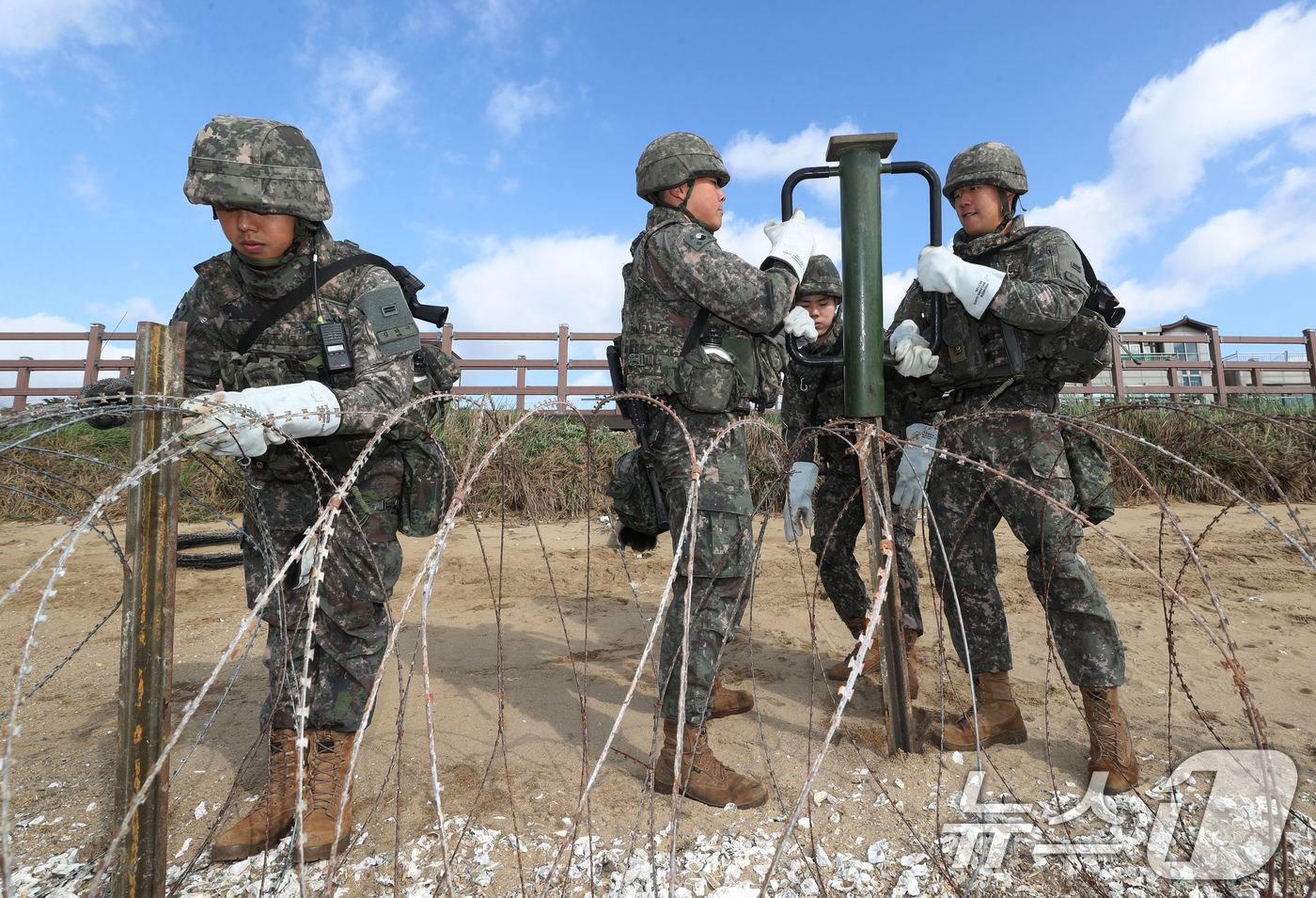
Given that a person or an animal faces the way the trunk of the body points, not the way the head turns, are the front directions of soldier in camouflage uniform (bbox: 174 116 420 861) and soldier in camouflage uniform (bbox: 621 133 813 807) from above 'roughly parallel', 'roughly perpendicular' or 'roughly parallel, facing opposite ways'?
roughly perpendicular

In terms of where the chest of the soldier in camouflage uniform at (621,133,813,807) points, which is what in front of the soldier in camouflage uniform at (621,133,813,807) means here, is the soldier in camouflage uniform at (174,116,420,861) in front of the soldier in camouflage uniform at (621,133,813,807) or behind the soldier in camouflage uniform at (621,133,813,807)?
behind

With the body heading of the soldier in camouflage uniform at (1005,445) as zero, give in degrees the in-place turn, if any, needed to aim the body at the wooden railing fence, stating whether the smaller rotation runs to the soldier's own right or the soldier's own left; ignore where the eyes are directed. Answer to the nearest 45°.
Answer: approximately 90° to the soldier's own right

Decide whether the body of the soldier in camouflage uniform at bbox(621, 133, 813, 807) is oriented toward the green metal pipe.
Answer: yes

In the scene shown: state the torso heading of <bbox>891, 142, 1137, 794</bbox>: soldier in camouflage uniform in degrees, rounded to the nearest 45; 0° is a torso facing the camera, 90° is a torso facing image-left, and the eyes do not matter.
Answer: approximately 45°

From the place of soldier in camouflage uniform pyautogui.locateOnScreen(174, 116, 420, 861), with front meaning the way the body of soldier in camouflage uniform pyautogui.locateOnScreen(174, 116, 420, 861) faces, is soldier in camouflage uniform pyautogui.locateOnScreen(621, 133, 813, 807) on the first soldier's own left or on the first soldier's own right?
on the first soldier's own left

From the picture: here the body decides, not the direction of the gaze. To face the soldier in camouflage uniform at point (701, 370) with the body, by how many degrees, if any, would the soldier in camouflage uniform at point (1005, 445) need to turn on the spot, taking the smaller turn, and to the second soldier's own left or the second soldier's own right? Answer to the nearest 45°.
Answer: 0° — they already face them

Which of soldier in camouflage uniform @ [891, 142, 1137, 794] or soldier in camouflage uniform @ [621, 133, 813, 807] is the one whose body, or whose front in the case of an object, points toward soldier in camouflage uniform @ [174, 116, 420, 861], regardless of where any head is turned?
soldier in camouflage uniform @ [891, 142, 1137, 794]

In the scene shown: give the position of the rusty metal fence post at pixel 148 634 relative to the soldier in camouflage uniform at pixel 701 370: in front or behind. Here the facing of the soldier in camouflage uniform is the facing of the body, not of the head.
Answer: behind

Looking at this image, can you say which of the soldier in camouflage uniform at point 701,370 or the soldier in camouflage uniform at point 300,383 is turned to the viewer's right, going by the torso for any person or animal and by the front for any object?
the soldier in camouflage uniform at point 701,370

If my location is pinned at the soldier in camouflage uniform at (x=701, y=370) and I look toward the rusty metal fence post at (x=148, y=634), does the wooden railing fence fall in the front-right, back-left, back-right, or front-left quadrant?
back-right

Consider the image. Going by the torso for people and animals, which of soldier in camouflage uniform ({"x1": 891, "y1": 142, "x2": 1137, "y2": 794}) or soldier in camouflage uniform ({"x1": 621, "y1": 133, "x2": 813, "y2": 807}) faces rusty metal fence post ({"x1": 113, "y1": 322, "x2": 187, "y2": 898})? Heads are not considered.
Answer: soldier in camouflage uniform ({"x1": 891, "y1": 142, "x2": 1137, "y2": 794})

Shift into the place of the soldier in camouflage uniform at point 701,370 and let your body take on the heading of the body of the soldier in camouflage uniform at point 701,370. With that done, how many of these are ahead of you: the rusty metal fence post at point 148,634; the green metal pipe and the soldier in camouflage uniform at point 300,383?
1

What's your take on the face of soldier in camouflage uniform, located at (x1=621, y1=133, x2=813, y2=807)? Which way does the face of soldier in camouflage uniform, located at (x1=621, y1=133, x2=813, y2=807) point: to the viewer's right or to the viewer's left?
to the viewer's right

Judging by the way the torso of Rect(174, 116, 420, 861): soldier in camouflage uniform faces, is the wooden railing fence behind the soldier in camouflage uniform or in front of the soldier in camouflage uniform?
behind

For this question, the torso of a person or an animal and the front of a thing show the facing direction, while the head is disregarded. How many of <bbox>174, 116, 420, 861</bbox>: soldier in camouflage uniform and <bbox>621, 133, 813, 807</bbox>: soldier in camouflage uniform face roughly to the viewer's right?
1

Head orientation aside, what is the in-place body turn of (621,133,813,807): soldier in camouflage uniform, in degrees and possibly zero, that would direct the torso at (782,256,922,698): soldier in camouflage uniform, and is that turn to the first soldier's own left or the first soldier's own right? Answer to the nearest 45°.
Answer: approximately 45° to the first soldier's own left

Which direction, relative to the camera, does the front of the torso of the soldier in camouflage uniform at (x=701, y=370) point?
to the viewer's right
